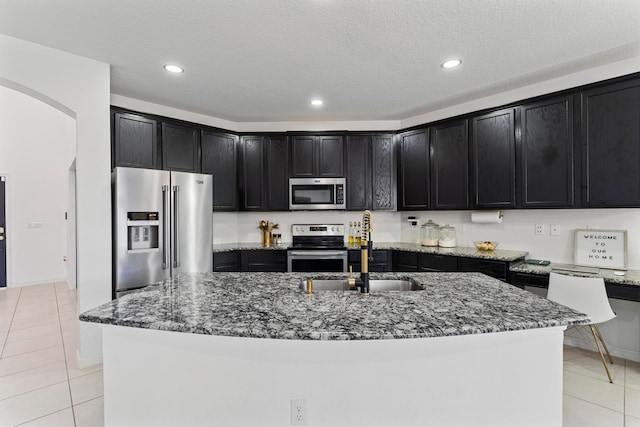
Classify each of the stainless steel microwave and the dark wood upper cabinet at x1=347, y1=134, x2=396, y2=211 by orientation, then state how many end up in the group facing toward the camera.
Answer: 2

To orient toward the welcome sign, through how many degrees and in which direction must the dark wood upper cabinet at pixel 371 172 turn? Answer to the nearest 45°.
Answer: approximately 45° to its left

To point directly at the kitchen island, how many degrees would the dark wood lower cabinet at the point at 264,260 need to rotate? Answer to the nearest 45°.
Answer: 0° — it already faces it

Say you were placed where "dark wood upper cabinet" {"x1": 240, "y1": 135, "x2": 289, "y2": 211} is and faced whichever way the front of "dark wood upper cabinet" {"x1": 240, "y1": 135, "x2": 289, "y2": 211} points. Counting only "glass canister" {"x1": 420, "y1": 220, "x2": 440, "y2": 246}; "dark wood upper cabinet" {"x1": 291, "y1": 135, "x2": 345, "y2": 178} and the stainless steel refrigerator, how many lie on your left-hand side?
2
